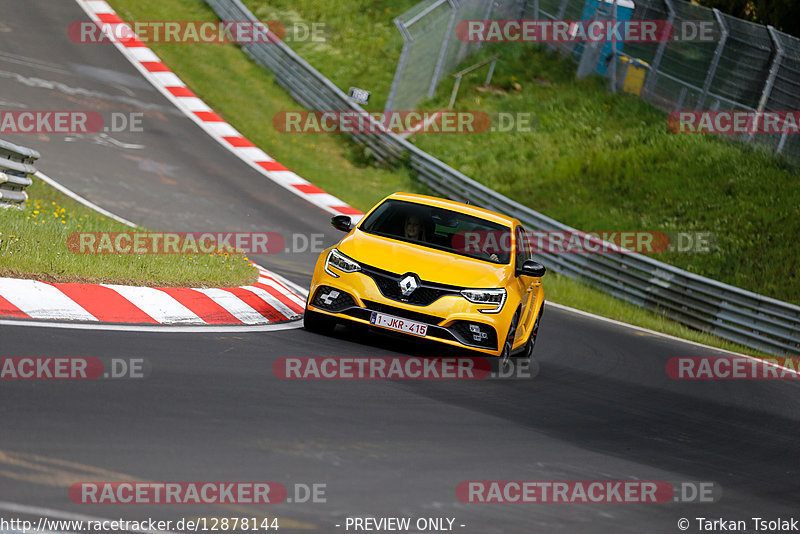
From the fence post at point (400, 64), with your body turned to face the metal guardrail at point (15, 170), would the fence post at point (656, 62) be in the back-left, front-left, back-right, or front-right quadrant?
back-left

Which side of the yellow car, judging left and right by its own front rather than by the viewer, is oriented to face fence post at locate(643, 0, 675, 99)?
back

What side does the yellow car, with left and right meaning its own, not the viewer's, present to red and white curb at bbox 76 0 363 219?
back

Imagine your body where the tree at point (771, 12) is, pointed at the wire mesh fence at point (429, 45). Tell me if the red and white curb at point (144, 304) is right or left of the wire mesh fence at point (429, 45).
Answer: left

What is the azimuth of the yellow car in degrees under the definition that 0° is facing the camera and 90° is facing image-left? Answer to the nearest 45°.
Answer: approximately 0°

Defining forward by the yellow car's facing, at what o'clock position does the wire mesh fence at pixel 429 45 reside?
The wire mesh fence is roughly at 6 o'clock from the yellow car.

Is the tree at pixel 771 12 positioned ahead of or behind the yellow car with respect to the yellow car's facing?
behind

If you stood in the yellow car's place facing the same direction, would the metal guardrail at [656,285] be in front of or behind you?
behind

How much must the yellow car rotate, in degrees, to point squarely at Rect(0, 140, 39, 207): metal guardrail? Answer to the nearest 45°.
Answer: approximately 135° to its right

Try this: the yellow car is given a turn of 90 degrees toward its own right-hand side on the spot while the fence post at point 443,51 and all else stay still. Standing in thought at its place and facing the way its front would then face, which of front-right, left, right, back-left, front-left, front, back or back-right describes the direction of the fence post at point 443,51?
right

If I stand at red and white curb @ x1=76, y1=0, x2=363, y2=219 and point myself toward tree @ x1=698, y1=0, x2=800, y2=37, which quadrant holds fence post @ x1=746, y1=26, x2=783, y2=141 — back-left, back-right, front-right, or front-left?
front-right

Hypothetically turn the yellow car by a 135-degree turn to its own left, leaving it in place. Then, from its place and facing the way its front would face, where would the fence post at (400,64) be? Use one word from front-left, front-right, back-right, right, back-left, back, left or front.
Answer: front-left

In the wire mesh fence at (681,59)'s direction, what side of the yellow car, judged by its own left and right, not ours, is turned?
back

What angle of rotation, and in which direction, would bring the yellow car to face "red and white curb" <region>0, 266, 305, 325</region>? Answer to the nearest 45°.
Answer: approximately 90° to its right

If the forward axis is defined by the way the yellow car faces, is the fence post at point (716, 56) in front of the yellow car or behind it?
behind
